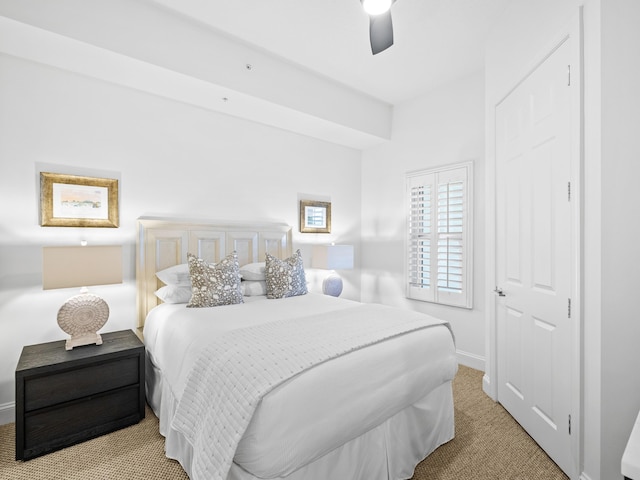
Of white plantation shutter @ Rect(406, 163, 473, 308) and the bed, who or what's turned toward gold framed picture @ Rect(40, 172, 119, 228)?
the white plantation shutter

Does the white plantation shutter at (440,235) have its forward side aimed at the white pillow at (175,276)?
yes

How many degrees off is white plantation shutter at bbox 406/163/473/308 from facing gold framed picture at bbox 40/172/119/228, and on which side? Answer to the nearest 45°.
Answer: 0° — it already faces it

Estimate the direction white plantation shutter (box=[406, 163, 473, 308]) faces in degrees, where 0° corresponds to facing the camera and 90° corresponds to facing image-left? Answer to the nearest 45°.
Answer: approximately 45°

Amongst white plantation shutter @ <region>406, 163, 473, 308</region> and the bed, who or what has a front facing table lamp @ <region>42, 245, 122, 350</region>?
the white plantation shutter

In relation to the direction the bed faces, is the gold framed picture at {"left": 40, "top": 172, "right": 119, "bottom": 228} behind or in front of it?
behind

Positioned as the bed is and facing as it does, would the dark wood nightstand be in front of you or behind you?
behind

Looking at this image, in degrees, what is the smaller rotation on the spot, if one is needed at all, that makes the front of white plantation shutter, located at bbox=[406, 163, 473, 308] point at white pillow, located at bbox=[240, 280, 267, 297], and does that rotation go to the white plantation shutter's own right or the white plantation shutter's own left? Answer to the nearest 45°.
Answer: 0° — it already faces it

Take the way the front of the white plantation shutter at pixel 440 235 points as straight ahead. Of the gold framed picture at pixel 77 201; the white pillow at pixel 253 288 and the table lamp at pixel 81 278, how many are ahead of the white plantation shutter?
3

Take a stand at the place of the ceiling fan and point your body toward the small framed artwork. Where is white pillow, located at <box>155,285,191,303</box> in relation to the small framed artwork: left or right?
left

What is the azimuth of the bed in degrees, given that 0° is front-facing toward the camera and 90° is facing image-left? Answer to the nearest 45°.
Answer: approximately 315°
